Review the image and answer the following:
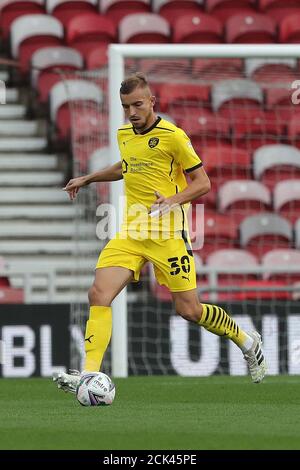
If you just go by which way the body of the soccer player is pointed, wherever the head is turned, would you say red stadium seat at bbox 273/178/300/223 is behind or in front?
behind

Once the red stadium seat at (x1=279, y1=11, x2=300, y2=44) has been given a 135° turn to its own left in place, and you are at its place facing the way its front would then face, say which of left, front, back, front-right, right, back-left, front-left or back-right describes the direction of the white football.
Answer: back-right

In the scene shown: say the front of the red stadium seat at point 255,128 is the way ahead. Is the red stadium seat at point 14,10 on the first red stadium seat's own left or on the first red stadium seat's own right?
on the first red stadium seat's own right

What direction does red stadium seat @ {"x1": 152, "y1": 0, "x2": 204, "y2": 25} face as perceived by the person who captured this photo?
facing the viewer

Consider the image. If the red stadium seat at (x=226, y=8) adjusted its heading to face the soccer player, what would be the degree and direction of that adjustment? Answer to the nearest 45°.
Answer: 0° — it already faces them
